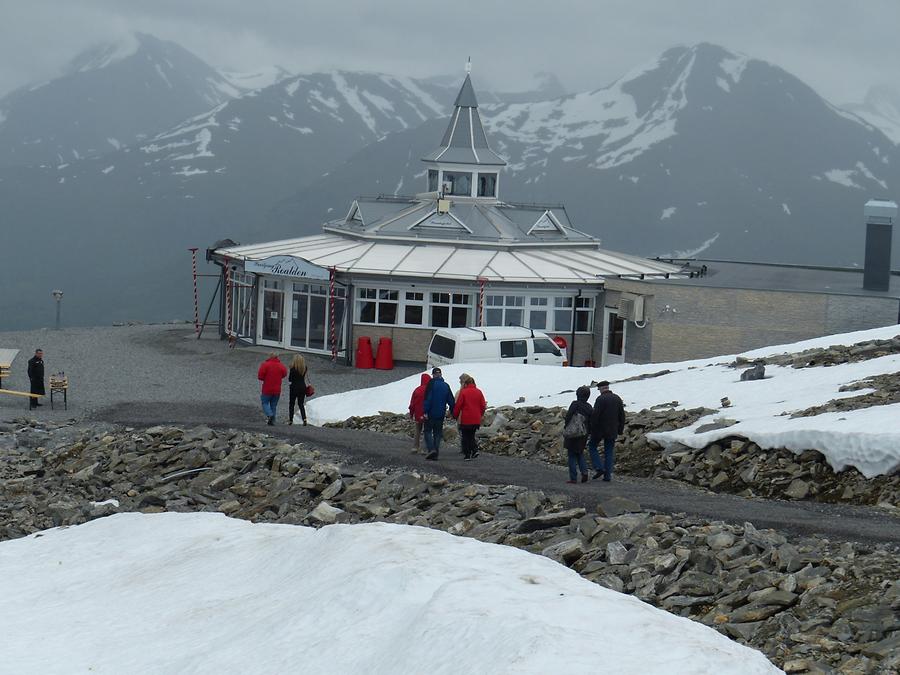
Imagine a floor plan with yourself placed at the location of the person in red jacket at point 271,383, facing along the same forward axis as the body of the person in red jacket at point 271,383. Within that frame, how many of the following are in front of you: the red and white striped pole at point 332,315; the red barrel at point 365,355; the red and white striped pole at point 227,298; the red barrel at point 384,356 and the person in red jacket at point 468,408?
4

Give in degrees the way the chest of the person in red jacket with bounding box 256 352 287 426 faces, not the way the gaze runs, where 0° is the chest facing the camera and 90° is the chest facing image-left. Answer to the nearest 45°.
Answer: approximately 180°

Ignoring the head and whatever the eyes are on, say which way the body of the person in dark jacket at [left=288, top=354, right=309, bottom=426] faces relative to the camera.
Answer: away from the camera

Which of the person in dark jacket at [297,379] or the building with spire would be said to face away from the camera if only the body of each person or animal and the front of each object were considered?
the person in dark jacket

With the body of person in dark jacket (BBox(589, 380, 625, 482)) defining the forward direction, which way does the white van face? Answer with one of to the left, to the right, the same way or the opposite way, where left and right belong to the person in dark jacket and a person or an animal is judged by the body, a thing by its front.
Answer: to the right

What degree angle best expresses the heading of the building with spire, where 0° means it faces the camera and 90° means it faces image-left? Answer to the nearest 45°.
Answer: approximately 45°

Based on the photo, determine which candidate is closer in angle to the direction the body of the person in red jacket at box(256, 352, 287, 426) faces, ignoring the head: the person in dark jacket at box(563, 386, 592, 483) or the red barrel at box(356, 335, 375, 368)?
the red barrel

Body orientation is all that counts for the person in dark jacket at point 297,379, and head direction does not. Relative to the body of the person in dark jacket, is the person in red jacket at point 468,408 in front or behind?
behind

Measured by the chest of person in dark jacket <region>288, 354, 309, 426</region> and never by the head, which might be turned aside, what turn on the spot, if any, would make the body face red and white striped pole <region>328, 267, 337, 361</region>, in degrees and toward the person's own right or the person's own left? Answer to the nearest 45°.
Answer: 0° — they already face it

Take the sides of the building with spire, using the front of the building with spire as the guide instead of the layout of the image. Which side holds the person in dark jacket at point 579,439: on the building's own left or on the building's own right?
on the building's own left

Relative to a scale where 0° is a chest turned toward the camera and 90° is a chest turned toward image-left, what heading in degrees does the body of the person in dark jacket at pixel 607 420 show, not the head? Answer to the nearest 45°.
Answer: approximately 135°

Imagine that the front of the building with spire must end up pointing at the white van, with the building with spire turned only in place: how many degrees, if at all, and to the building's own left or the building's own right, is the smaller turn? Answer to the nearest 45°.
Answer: approximately 45° to the building's own left
